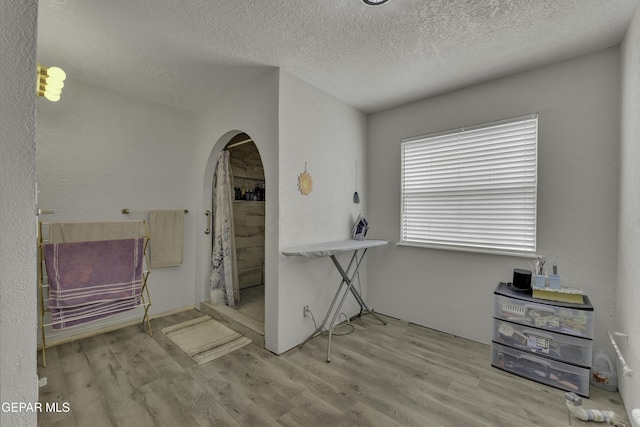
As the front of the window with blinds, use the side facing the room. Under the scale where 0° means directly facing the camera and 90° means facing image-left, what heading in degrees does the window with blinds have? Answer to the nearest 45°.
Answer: approximately 45°

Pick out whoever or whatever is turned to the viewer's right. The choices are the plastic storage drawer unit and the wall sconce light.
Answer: the wall sconce light

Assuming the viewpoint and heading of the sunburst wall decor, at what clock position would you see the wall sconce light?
The wall sconce light is roughly at 4 o'clock from the sunburst wall decor.

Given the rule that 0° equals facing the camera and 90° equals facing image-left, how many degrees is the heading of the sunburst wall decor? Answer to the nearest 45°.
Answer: approximately 315°

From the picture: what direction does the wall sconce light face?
to the viewer's right
